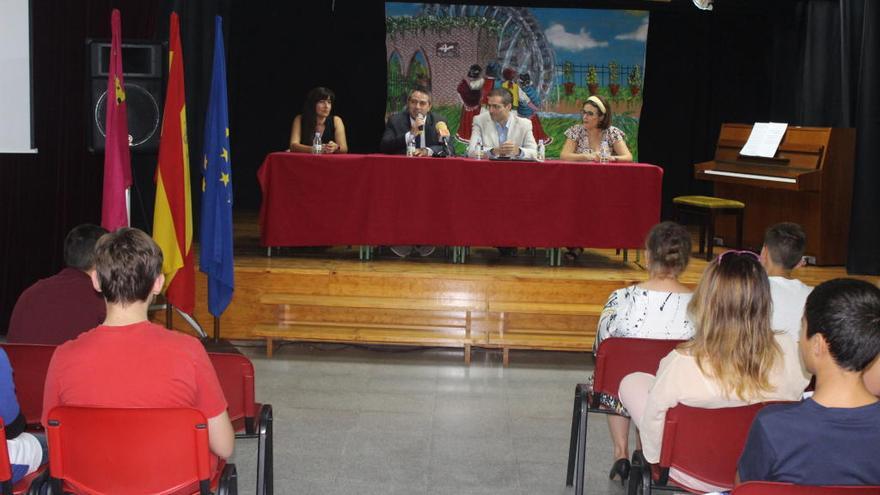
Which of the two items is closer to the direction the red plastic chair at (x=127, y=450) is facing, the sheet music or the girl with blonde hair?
the sheet music

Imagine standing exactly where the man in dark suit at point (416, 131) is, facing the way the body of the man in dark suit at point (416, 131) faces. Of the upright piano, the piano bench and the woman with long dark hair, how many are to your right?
1

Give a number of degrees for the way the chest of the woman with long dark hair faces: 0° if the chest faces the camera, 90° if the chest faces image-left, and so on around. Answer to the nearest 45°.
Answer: approximately 0°

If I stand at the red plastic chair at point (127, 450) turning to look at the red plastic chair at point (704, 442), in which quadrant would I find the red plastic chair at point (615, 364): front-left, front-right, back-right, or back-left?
front-left

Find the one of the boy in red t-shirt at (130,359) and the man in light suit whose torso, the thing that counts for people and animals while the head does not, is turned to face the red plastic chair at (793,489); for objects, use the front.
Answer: the man in light suit

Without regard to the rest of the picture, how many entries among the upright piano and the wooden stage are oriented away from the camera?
0

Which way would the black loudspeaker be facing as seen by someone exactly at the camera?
facing the viewer

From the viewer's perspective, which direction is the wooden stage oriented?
toward the camera

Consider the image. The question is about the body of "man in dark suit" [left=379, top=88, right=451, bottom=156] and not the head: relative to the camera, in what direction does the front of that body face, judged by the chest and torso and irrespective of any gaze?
toward the camera

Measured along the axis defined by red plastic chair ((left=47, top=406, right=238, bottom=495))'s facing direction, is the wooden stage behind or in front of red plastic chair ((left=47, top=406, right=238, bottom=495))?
in front

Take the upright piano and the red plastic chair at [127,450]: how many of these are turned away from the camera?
1

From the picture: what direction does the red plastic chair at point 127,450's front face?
away from the camera

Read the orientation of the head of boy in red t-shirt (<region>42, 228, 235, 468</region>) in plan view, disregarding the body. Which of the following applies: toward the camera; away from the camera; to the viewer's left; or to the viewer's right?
away from the camera

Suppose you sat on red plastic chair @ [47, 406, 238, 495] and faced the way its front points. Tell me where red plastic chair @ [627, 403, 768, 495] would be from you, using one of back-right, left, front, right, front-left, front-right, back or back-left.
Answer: right

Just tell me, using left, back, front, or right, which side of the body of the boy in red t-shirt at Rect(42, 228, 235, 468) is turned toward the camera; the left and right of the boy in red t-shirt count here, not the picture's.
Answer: back

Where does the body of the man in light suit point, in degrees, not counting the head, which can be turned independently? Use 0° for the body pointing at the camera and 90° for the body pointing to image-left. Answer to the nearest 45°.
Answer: approximately 0°
